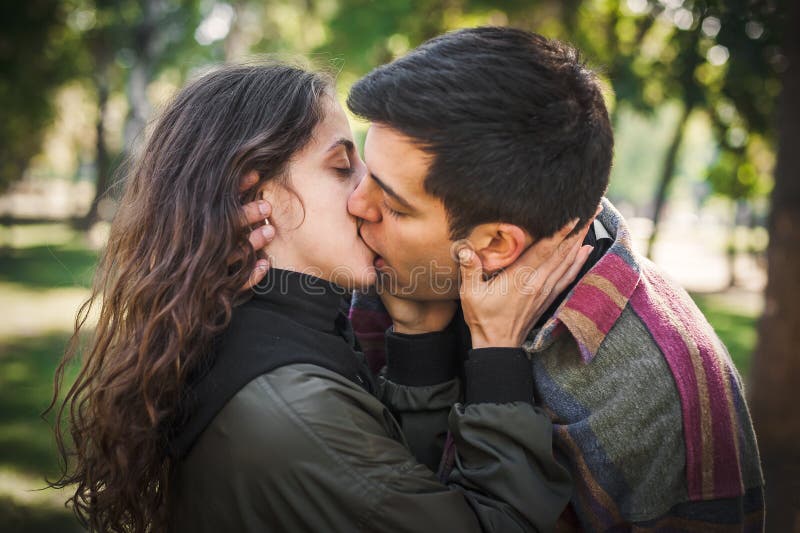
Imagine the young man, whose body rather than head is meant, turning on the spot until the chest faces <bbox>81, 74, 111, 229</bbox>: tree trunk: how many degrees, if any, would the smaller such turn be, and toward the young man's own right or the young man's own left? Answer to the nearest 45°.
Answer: approximately 45° to the young man's own right

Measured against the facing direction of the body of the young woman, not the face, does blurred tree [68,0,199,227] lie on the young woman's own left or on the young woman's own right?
on the young woman's own left

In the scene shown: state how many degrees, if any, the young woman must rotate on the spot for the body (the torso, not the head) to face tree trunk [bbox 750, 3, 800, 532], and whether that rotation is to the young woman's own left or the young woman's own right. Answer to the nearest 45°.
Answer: approximately 45° to the young woman's own left

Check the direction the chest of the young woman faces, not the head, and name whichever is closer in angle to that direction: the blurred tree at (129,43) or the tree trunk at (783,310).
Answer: the tree trunk

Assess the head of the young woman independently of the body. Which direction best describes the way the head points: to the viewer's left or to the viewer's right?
to the viewer's right

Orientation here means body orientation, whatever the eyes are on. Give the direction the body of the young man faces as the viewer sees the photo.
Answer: to the viewer's left

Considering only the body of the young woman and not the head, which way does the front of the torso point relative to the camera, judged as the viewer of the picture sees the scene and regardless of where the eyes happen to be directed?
to the viewer's right

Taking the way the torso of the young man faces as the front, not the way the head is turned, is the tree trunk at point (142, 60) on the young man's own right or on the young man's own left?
on the young man's own right

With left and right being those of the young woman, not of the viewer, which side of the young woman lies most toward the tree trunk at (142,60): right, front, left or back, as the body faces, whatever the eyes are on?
left

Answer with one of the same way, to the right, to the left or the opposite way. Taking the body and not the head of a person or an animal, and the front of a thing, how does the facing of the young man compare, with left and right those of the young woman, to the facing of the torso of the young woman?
the opposite way
